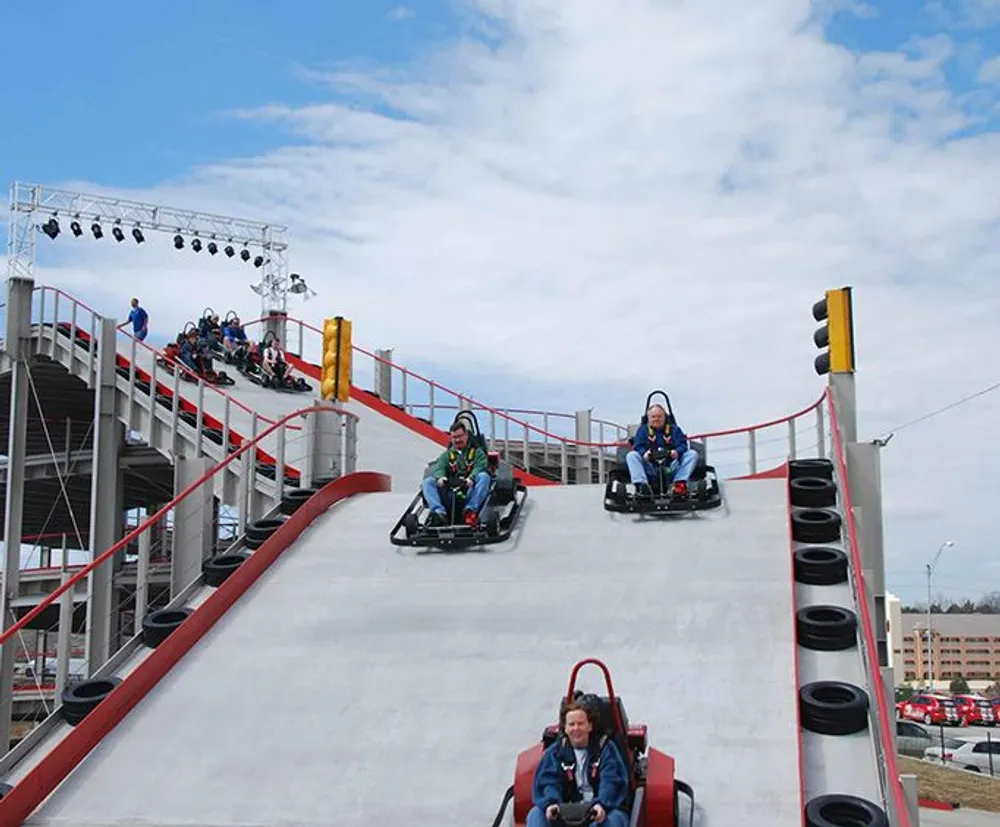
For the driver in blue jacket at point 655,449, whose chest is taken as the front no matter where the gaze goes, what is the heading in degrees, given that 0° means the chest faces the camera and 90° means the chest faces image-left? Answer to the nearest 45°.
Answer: approximately 0°

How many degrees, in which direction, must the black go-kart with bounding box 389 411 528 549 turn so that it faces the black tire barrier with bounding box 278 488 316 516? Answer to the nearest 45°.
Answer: approximately 90° to its right

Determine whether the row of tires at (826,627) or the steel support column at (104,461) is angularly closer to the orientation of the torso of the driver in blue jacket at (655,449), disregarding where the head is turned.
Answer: the row of tires

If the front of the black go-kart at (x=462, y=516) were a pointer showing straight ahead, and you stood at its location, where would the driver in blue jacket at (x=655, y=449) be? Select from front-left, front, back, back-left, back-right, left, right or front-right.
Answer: back-left
